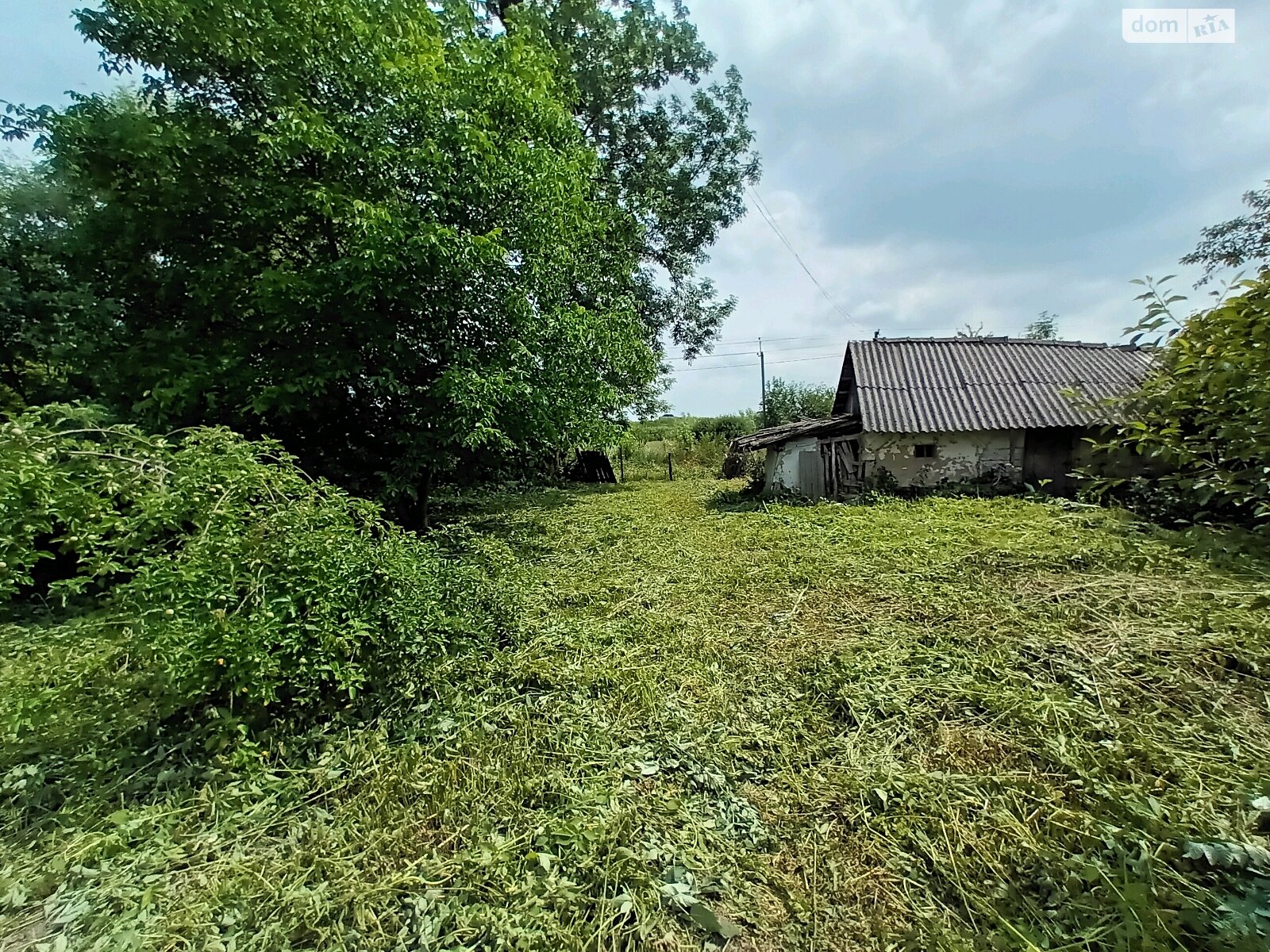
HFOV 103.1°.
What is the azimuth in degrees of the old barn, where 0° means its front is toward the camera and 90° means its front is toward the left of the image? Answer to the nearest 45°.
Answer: approximately 0°

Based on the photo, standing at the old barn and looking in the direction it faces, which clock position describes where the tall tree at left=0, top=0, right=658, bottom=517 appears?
The tall tree is roughly at 1 o'clock from the old barn.

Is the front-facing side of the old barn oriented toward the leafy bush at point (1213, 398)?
yes

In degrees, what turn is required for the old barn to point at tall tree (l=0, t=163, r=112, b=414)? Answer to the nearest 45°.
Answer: approximately 45° to its right

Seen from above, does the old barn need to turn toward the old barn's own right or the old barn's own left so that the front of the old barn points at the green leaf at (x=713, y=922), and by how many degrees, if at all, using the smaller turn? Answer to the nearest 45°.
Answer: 0° — it already faces it

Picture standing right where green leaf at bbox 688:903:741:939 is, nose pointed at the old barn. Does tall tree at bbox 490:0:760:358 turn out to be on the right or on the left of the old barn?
left
